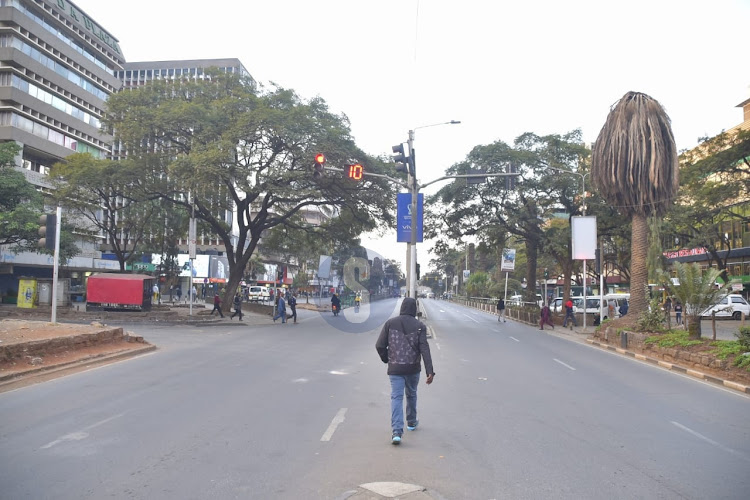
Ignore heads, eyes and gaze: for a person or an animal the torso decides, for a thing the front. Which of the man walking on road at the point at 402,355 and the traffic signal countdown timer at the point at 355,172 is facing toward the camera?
the traffic signal countdown timer

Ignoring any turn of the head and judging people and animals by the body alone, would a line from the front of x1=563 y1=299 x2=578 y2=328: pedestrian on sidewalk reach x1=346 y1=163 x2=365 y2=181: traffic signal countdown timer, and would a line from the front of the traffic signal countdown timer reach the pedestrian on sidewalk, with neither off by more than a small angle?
no

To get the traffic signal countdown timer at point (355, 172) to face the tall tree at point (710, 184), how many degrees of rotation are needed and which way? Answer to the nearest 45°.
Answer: approximately 135° to its left

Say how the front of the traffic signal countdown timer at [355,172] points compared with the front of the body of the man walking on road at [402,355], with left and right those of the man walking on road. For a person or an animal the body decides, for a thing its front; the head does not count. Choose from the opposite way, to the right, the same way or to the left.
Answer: the opposite way

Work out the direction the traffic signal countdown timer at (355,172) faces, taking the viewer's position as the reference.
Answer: facing the viewer

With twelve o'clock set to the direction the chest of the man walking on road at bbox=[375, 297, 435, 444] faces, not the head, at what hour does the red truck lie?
The red truck is roughly at 11 o'clock from the man walking on road.

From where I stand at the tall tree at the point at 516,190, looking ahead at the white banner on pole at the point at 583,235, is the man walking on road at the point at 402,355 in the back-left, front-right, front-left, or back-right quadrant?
front-right

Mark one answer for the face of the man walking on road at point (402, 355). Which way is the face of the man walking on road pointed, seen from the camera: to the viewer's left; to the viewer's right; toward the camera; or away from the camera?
away from the camera

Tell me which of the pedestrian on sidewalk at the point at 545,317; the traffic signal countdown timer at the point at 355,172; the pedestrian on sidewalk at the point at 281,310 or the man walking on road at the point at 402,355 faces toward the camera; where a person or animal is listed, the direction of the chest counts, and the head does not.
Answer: the traffic signal countdown timer

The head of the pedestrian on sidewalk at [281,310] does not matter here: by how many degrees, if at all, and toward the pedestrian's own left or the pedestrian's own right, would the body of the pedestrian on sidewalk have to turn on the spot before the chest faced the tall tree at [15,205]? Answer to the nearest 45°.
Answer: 0° — they already face it

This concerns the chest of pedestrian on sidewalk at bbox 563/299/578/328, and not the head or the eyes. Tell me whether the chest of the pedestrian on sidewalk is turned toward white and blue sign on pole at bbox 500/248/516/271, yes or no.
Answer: no

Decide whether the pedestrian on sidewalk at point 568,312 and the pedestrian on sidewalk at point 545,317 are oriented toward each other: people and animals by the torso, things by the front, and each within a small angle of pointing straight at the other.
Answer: no

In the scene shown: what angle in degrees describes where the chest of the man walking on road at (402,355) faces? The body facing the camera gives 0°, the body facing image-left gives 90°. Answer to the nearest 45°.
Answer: approximately 180°

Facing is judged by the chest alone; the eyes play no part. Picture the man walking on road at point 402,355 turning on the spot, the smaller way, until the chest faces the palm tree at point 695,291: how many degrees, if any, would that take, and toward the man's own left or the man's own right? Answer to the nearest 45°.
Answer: approximately 45° to the man's own right
